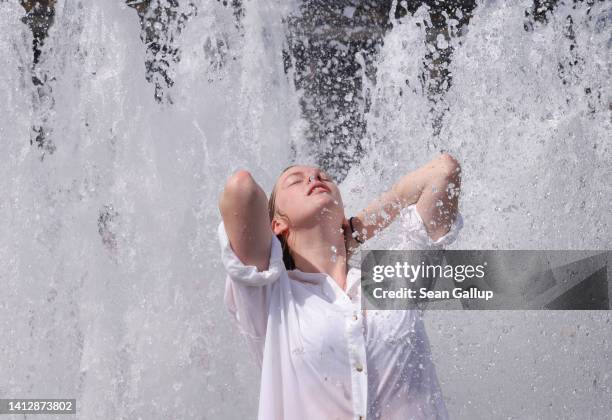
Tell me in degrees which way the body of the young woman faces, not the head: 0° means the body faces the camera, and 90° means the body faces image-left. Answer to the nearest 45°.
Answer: approximately 0°
